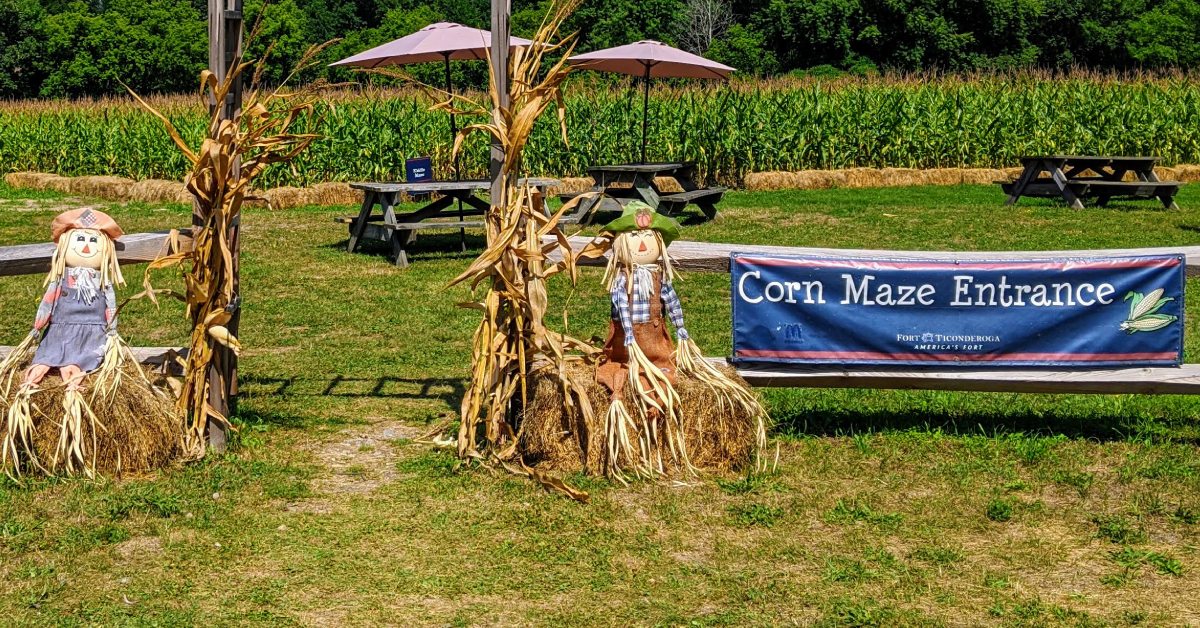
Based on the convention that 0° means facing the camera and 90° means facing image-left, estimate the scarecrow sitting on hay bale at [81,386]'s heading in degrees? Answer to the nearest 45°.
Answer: approximately 0°

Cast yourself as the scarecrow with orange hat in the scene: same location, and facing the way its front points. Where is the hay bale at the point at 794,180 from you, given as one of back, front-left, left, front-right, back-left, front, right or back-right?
back-left

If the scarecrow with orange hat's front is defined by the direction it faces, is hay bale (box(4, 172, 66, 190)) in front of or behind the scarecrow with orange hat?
behind

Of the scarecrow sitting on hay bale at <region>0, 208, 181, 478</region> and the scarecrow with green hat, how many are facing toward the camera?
2

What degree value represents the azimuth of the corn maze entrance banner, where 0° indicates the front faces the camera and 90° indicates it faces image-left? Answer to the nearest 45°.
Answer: approximately 0°

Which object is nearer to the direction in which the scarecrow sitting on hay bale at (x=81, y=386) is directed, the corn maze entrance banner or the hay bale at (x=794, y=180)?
the corn maze entrance banner

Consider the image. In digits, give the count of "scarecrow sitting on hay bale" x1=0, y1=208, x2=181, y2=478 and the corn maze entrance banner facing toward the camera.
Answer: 2

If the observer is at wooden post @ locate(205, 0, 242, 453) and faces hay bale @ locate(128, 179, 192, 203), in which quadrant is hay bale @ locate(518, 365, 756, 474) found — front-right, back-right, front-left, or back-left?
back-right

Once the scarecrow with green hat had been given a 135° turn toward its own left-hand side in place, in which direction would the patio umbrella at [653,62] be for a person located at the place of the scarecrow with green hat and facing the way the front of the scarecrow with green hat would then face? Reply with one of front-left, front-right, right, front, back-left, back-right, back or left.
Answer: front-left

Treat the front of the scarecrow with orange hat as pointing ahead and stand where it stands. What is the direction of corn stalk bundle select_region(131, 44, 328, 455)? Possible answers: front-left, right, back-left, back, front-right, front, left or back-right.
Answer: left

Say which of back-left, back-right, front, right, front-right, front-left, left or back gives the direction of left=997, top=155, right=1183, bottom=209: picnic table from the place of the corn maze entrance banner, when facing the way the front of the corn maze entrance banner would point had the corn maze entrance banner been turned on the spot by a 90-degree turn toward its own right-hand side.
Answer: right
